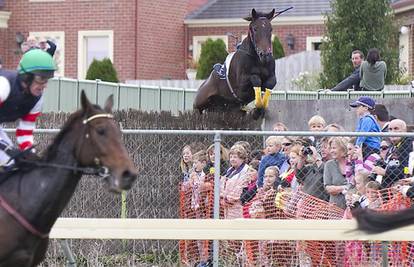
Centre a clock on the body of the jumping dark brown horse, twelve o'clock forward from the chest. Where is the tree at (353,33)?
The tree is roughly at 8 o'clock from the jumping dark brown horse.

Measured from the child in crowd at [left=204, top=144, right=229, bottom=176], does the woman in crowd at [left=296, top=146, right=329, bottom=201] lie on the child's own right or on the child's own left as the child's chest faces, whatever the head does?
on the child's own left

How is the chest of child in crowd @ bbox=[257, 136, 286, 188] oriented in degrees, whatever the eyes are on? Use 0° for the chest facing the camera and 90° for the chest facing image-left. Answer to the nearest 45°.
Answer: approximately 45°

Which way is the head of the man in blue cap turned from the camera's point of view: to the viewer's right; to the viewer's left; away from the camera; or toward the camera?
to the viewer's left

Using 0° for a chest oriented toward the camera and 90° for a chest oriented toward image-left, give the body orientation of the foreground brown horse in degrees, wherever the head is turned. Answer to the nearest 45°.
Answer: approximately 270°

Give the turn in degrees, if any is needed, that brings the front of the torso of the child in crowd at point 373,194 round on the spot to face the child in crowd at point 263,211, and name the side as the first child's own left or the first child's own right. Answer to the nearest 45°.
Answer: approximately 45° to the first child's own right

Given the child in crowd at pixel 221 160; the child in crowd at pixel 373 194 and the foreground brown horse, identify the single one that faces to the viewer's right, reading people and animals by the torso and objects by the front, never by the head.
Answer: the foreground brown horse
